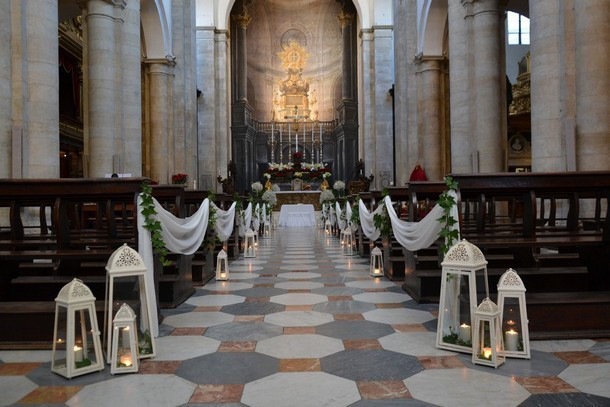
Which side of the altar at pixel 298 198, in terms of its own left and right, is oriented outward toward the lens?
front

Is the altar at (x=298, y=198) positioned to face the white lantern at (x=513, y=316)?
yes

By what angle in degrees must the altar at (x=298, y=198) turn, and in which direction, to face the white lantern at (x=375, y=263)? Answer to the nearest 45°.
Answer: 0° — it already faces it

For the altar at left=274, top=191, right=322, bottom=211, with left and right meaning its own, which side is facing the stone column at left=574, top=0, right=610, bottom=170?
front

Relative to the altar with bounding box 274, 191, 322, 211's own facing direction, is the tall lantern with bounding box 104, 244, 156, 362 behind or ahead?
ahead

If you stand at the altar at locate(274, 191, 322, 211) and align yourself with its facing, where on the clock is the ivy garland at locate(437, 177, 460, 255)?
The ivy garland is roughly at 12 o'clock from the altar.

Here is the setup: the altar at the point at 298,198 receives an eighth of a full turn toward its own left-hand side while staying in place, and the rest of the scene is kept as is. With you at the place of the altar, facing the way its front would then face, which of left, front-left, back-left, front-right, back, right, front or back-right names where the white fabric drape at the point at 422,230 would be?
front-right

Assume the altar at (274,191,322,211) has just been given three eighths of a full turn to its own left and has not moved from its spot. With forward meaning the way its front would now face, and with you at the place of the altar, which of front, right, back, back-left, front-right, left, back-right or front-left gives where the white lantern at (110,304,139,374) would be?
back-right

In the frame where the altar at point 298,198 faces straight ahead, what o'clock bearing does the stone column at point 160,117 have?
The stone column is roughly at 1 o'clock from the altar.

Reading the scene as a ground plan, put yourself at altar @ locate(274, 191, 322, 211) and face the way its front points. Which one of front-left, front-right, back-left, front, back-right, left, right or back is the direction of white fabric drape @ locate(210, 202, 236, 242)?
front

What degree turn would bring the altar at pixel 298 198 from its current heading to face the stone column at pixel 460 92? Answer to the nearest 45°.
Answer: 0° — it already faces it

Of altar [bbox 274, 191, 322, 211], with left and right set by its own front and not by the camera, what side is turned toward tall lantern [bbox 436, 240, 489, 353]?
front

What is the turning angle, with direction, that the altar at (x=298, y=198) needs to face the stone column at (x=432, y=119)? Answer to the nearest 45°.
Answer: approximately 45° to its left

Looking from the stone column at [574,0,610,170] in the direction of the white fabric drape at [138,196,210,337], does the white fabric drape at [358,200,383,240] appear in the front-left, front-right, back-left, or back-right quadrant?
front-right
